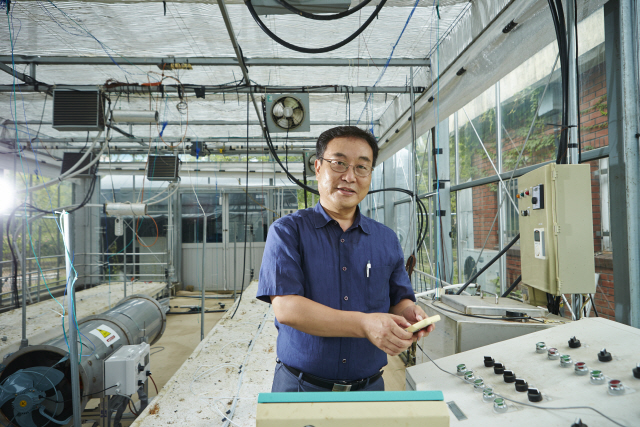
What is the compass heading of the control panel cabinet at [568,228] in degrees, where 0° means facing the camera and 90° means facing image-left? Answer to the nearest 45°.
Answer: approximately 45°

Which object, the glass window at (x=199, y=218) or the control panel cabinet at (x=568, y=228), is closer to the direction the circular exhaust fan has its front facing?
the control panel cabinet

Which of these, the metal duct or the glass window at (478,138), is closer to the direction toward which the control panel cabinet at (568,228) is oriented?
the metal duct

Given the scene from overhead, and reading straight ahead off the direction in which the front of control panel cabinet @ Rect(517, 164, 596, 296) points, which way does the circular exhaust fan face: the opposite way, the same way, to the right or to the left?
to the left

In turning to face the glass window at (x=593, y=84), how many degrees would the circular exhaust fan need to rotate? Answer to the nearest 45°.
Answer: approximately 45° to its left

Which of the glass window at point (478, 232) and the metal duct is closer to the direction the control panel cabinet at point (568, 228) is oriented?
the metal duct

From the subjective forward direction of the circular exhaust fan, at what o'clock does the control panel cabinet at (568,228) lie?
The control panel cabinet is roughly at 11 o'clock from the circular exhaust fan.

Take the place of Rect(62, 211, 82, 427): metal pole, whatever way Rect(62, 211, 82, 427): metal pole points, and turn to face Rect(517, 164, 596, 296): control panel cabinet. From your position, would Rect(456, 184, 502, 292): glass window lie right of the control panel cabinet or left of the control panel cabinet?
left

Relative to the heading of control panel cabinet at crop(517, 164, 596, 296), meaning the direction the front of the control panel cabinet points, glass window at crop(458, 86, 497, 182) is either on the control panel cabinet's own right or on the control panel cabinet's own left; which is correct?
on the control panel cabinet's own right

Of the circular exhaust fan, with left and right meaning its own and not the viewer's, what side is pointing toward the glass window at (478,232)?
left
